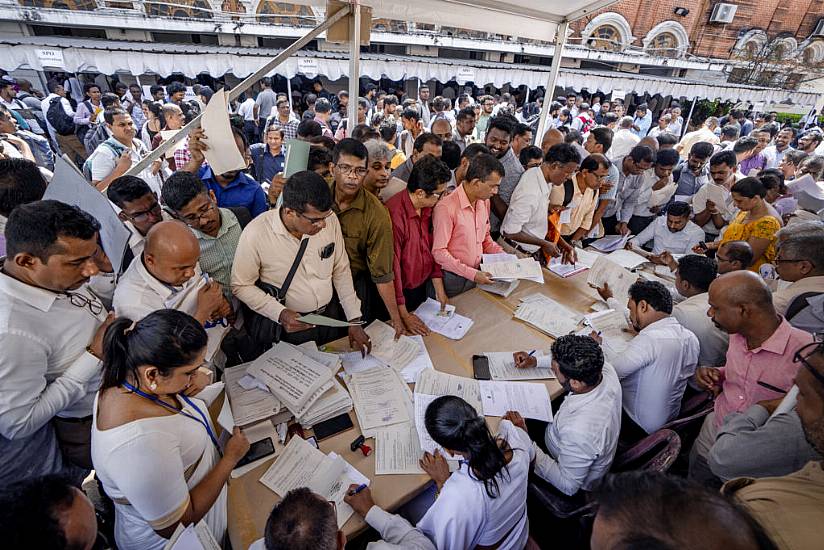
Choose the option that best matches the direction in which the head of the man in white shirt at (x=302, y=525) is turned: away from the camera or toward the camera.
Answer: away from the camera

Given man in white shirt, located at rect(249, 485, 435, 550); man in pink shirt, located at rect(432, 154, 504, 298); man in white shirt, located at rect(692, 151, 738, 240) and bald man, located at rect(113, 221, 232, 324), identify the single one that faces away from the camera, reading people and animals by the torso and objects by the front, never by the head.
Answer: man in white shirt, located at rect(249, 485, 435, 550)

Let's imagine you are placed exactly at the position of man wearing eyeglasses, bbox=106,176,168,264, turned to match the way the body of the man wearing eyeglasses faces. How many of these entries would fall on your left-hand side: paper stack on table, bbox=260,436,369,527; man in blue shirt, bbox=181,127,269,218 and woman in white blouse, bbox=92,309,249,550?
1

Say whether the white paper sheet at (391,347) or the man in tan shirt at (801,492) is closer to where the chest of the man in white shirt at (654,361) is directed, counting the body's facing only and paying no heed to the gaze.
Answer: the white paper sheet

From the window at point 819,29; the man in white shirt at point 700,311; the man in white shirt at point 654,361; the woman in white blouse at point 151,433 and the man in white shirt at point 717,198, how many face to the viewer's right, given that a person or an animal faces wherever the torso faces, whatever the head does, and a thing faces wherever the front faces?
1

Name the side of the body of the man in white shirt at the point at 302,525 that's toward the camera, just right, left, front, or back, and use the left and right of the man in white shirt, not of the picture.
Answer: back

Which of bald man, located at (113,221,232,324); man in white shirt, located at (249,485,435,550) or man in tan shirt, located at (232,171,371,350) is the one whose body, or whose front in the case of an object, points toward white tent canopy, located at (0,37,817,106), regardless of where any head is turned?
the man in white shirt

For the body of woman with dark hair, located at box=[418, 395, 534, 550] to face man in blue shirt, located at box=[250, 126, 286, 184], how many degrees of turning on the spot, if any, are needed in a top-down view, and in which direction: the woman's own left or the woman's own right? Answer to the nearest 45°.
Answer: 0° — they already face them

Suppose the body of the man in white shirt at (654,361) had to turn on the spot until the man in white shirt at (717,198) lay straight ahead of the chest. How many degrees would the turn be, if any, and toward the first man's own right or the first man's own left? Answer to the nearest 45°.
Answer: approximately 45° to the first man's own right

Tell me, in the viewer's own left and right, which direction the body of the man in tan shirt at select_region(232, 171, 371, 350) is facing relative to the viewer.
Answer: facing the viewer and to the right of the viewer

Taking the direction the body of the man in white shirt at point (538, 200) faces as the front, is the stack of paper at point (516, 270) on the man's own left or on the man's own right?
on the man's own right

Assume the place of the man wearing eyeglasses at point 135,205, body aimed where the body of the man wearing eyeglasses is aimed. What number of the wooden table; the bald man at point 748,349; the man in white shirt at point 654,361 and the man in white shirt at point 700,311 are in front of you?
4

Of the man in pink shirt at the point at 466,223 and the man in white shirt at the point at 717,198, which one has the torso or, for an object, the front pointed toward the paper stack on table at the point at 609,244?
the man in white shirt

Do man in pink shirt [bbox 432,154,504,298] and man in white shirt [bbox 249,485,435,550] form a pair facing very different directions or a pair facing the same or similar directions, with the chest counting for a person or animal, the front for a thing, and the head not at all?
very different directions

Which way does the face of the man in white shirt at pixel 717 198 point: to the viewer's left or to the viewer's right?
to the viewer's left
